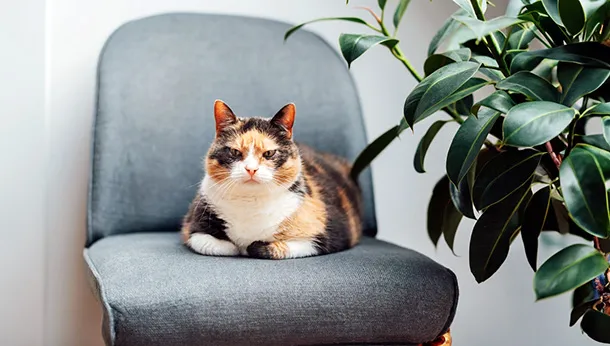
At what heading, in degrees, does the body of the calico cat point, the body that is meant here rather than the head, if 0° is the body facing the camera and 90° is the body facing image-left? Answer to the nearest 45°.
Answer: approximately 45°
